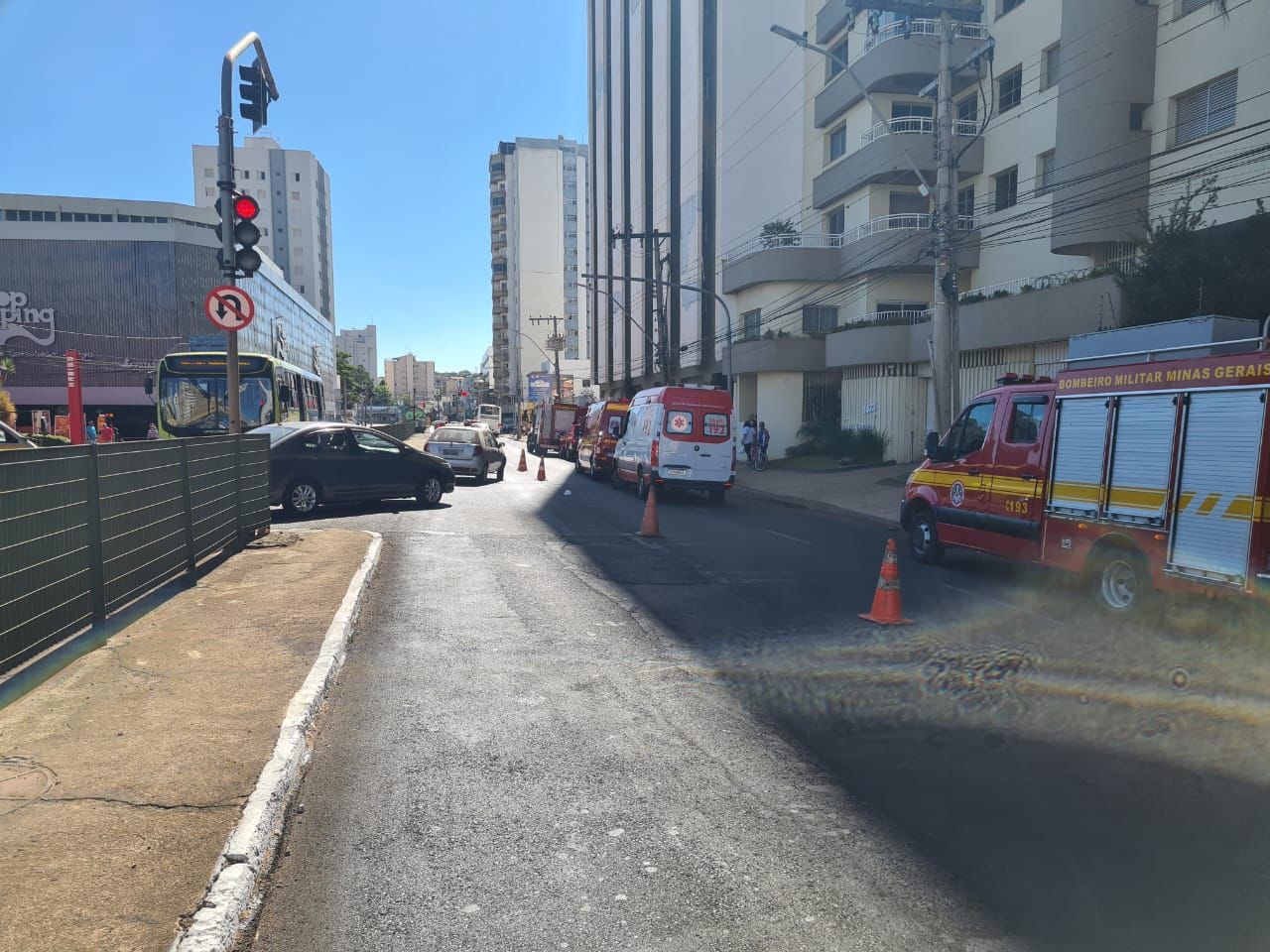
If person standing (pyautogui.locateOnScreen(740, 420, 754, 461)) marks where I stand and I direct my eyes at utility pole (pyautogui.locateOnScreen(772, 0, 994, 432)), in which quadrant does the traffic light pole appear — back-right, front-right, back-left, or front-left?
front-right

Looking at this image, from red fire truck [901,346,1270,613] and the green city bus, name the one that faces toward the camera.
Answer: the green city bus

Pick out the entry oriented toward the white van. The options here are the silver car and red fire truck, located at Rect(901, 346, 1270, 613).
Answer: the red fire truck

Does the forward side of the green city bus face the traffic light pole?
yes

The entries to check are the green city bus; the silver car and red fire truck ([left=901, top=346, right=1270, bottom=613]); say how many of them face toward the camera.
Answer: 1

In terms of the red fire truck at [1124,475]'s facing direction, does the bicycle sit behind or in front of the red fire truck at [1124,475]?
in front

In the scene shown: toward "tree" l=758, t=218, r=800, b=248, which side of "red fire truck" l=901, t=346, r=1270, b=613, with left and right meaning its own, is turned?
front

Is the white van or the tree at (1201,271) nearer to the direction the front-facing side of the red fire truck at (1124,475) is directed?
the white van

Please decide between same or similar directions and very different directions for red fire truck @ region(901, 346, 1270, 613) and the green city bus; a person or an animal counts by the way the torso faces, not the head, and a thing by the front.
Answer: very different directions

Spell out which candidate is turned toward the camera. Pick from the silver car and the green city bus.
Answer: the green city bus

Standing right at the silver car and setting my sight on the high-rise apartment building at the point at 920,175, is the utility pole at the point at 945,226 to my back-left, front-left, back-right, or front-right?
front-right

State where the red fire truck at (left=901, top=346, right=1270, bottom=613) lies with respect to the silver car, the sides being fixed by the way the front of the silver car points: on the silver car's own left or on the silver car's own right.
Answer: on the silver car's own right

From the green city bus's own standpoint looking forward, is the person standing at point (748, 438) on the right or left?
on its left

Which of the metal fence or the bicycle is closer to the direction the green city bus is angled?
the metal fence

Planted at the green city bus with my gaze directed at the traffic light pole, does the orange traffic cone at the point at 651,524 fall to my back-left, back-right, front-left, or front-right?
front-left

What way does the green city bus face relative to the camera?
toward the camera

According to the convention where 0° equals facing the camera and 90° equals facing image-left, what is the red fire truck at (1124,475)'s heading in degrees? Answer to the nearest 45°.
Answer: approximately 135°
